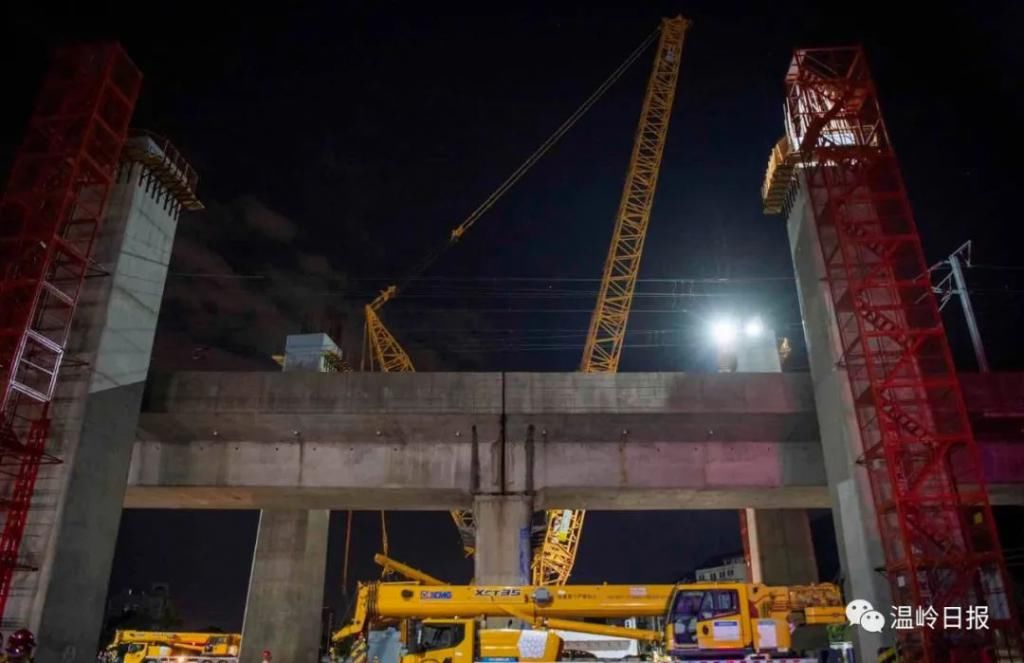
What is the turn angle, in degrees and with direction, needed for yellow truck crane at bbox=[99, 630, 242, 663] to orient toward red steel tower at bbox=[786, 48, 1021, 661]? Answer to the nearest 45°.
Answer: approximately 135° to its left

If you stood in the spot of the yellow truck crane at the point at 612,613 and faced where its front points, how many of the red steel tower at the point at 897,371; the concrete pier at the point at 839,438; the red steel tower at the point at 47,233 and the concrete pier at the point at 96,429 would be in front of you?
2

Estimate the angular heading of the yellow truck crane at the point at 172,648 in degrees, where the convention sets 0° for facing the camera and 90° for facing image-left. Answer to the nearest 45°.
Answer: approximately 90°
